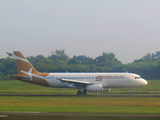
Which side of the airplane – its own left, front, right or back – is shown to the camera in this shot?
right
